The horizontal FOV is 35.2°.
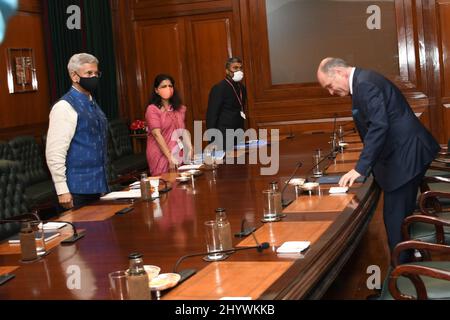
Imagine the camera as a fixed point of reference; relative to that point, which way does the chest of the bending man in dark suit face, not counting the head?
to the viewer's left

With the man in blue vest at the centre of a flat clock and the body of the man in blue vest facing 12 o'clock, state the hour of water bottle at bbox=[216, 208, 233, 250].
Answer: The water bottle is roughly at 1 o'clock from the man in blue vest.

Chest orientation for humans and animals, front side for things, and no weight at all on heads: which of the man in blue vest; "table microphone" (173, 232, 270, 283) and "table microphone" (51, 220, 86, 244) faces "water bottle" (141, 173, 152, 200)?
the man in blue vest

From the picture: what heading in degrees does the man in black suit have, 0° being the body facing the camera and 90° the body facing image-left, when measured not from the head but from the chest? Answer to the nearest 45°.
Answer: approximately 315°

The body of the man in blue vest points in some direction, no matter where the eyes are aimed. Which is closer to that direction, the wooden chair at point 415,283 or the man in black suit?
the wooden chair

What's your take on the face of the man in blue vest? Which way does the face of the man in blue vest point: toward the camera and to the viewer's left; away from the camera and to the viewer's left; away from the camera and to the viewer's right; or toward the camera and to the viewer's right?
toward the camera and to the viewer's right

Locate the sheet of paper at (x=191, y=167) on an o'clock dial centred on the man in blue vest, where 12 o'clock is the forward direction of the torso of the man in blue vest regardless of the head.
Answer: The sheet of paper is roughly at 9 o'clock from the man in blue vest.

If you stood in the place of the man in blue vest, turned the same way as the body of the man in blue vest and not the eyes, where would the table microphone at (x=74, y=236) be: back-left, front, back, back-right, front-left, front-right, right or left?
front-right

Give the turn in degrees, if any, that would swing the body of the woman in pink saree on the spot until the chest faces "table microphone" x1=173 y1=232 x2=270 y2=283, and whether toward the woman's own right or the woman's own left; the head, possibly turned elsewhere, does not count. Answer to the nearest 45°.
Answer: approximately 45° to the woman's own right

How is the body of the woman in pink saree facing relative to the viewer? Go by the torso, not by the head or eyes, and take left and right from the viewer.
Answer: facing the viewer and to the right of the viewer

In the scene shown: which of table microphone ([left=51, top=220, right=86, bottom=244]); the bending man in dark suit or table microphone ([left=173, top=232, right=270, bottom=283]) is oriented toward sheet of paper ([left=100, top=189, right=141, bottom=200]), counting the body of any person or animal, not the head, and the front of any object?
the bending man in dark suit

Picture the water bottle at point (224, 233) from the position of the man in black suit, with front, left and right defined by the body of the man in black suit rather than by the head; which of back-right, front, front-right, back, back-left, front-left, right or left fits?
front-right
